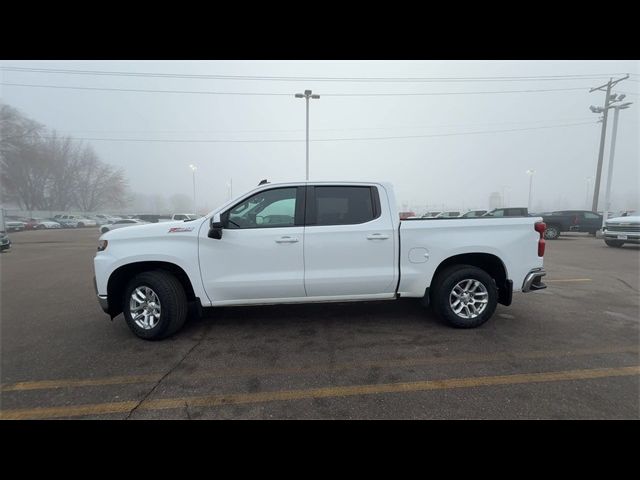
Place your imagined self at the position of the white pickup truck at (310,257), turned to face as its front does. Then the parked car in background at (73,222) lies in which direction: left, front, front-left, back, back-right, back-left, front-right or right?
front-right

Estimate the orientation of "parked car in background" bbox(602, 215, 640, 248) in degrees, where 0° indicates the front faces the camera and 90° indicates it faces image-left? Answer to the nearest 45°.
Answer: approximately 45°

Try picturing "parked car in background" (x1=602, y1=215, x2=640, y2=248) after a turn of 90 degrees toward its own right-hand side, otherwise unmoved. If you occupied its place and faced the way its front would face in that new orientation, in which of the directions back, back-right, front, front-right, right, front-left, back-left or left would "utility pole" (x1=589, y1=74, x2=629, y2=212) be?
front-right

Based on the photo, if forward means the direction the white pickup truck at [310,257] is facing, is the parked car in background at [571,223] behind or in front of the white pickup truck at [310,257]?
behind

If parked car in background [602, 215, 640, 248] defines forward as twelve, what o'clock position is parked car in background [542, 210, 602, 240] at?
parked car in background [542, 210, 602, 240] is roughly at 4 o'clock from parked car in background [602, 215, 640, 248].

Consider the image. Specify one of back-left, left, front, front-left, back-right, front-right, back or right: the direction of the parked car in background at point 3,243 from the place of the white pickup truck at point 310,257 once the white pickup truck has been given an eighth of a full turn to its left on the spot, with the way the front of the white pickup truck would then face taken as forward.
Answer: right

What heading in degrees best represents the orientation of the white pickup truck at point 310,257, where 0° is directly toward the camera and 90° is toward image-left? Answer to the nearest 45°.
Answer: approximately 90°

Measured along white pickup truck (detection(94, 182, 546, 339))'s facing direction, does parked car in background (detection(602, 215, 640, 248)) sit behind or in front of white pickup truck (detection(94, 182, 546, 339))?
behind
